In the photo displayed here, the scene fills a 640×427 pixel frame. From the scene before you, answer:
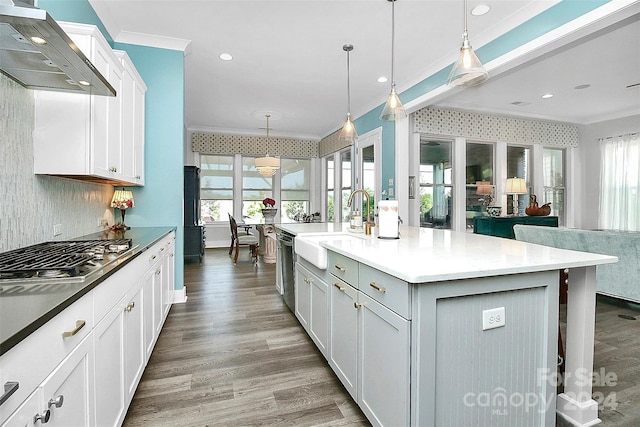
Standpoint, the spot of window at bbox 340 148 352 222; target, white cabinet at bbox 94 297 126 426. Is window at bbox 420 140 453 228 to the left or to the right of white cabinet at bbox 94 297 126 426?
left

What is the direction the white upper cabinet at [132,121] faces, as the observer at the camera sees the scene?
facing to the right of the viewer

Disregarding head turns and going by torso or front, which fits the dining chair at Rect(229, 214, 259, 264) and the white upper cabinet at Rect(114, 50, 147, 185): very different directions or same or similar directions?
same or similar directions

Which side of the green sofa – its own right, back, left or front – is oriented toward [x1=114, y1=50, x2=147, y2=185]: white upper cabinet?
back

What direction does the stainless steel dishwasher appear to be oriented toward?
to the viewer's left

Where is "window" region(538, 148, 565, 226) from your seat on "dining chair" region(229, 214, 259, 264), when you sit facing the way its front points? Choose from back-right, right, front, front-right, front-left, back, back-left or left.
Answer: front

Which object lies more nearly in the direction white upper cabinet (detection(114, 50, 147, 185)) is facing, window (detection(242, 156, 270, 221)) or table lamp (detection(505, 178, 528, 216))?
the table lamp

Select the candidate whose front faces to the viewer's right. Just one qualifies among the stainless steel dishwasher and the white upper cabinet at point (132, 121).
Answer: the white upper cabinet

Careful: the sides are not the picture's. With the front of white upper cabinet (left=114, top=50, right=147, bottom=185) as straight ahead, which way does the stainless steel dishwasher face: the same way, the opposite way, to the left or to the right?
the opposite way

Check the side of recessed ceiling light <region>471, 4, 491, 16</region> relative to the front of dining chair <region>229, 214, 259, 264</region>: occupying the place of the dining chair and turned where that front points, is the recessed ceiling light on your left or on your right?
on your right

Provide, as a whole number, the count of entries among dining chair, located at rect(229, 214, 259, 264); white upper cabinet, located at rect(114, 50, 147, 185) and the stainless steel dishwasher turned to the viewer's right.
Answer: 2

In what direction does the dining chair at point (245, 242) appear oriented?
to the viewer's right

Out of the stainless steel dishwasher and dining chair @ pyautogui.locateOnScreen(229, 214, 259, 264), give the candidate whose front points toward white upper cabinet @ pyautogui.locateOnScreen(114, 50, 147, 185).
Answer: the stainless steel dishwasher

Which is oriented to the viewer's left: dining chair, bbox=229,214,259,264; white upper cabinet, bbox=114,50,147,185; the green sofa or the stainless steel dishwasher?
the stainless steel dishwasher

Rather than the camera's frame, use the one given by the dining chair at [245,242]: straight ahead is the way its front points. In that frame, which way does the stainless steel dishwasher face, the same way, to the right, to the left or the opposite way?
the opposite way

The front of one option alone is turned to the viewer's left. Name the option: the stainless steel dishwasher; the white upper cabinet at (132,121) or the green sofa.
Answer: the stainless steel dishwasher

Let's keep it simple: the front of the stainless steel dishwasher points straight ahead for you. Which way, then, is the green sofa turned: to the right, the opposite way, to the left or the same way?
the opposite way

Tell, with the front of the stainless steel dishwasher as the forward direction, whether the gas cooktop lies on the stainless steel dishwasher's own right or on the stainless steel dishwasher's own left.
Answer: on the stainless steel dishwasher's own left
